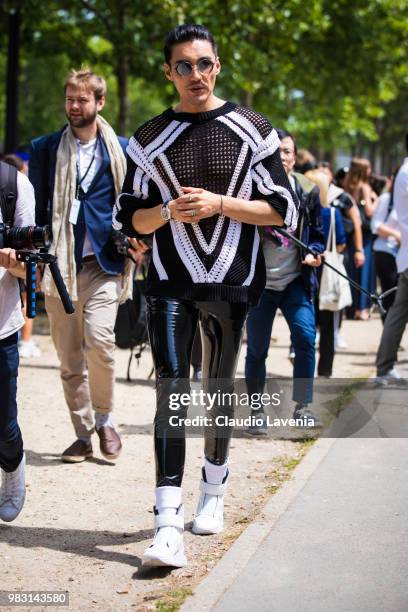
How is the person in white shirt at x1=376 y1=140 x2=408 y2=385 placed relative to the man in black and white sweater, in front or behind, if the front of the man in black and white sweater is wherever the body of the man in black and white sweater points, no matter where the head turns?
behind

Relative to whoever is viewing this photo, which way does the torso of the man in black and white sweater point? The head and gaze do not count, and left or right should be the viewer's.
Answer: facing the viewer

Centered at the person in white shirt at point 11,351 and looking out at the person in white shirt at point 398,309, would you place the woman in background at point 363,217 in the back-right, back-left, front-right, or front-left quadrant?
front-left

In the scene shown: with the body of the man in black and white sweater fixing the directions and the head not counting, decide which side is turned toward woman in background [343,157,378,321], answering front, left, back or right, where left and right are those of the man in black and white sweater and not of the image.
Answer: back

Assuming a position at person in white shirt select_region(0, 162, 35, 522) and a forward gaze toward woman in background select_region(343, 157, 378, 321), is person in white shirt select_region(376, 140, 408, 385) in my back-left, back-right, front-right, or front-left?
front-right

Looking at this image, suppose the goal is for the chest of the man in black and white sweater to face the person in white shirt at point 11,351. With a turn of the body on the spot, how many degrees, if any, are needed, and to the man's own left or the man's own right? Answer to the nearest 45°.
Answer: approximately 90° to the man's own right
